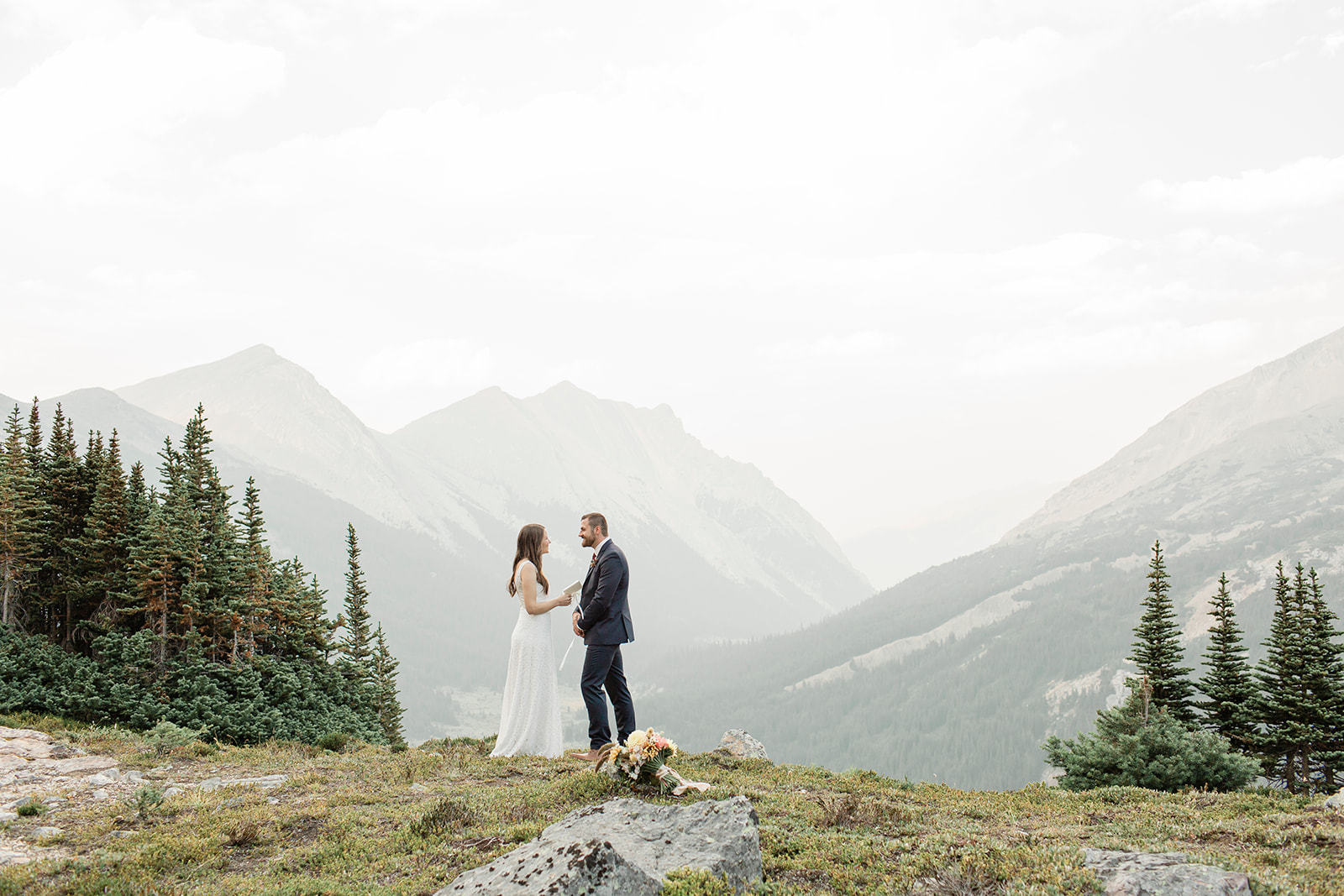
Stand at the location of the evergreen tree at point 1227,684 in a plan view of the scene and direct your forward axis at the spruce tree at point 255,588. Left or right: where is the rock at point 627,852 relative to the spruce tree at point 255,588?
left

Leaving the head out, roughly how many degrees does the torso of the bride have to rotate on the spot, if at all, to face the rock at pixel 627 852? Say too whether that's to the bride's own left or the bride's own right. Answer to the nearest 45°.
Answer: approximately 90° to the bride's own right

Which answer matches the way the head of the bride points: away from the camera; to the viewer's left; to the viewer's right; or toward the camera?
to the viewer's right

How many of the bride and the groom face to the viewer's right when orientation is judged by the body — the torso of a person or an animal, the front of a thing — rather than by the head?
1

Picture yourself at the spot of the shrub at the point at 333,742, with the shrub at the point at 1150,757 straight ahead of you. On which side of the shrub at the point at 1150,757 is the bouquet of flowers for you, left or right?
right

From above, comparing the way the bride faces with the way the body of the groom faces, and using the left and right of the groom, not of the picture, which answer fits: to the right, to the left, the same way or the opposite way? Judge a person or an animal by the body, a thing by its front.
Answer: the opposite way

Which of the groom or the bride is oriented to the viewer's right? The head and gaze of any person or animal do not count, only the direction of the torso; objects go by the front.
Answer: the bride

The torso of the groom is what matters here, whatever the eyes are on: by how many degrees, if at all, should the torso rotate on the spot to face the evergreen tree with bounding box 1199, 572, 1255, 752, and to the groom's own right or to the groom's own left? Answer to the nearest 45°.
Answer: approximately 135° to the groom's own right

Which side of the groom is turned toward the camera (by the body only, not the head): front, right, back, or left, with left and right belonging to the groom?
left

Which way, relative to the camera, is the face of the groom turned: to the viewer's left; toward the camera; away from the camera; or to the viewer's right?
to the viewer's left

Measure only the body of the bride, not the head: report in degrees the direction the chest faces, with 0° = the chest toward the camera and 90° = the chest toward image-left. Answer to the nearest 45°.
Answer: approximately 270°
